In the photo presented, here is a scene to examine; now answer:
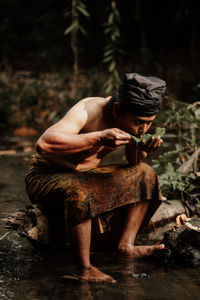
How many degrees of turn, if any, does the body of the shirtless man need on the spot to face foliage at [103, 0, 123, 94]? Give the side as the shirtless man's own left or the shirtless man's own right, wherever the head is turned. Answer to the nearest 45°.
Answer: approximately 90° to the shirtless man's own left

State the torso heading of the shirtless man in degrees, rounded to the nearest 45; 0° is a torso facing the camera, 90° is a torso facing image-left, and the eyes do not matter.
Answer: approximately 270°

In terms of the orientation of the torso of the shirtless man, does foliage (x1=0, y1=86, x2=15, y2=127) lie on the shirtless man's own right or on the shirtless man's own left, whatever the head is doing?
on the shirtless man's own left

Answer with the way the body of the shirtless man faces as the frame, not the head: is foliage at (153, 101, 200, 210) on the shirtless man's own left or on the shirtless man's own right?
on the shirtless man's own left
